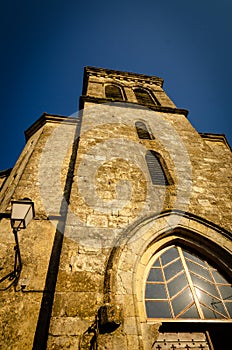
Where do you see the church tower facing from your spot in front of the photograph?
facing the viewer
